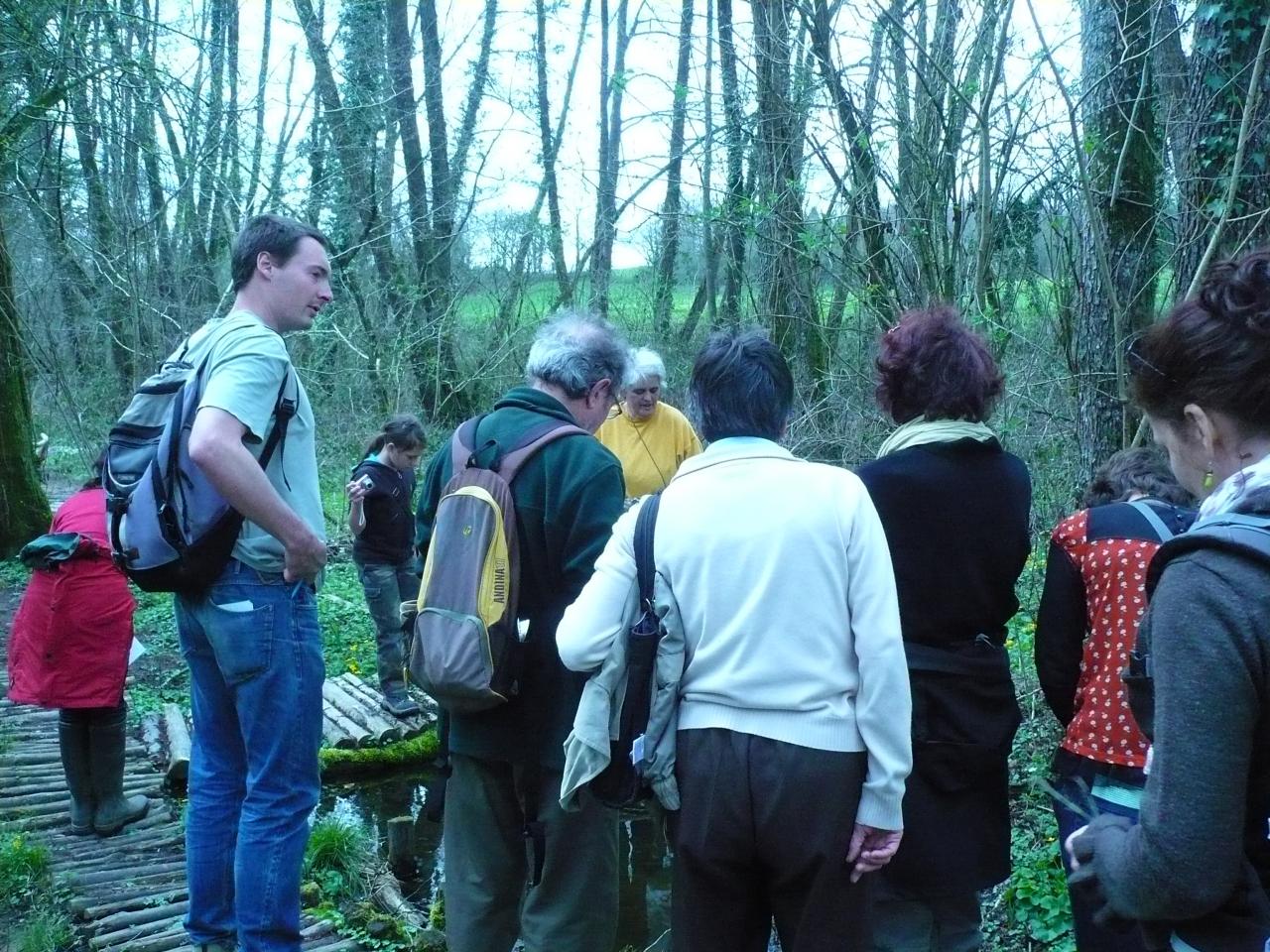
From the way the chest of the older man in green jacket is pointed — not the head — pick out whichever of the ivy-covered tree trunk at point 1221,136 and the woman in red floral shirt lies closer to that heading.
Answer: the ivy-covered tree trunk

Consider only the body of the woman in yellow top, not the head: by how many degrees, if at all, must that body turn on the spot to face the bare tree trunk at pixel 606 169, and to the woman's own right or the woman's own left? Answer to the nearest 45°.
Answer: approximately 180°

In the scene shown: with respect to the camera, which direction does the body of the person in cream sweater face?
away from the camera

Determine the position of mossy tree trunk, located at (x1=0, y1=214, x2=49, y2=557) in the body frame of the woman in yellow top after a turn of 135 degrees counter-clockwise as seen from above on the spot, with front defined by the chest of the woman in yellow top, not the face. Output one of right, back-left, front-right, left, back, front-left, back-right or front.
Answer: left

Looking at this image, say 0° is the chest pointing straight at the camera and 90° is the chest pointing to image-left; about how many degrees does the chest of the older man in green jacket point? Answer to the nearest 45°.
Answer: approximately 225°

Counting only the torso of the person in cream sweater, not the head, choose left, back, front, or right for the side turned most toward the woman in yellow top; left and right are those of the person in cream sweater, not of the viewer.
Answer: front

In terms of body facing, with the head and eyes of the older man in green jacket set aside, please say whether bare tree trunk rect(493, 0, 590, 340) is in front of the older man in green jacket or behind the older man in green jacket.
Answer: in front

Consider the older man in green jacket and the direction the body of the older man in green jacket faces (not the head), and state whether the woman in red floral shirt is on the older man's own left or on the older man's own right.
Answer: on the older man's own right

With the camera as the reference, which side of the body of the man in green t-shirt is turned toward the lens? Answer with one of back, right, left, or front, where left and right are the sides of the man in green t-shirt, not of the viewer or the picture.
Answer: right

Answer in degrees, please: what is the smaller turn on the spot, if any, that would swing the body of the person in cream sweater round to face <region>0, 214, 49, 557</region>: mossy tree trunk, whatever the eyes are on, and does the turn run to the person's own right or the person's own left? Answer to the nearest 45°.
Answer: approximately 45° to the person's own left

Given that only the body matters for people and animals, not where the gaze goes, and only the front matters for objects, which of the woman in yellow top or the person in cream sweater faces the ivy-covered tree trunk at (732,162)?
the person in cream sweater

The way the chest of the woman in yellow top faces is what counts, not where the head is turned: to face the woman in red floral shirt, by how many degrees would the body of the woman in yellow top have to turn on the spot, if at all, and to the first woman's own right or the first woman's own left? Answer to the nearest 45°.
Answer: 0° — they already face them

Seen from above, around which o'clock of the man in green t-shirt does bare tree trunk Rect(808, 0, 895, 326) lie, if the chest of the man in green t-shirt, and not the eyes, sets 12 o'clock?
The bare tree trunk is roughly at 11 o'clock from the man in green t-shirt.

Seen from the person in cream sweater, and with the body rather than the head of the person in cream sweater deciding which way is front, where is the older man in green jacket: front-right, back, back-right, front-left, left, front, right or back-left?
front-left

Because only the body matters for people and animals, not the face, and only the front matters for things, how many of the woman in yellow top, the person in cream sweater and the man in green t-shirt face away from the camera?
1

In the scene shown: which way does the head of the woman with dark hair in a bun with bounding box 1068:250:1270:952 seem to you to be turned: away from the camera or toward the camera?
away from the camera

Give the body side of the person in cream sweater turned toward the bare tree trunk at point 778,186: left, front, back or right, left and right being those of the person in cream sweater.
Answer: front
